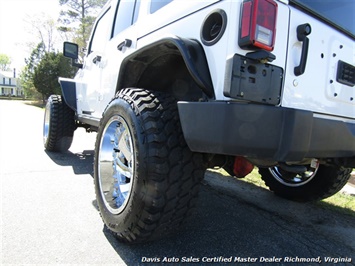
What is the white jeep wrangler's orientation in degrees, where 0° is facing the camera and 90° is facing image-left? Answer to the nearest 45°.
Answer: approximately 135°

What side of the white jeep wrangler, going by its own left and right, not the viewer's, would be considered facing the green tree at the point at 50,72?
front
